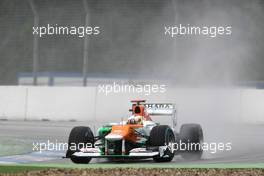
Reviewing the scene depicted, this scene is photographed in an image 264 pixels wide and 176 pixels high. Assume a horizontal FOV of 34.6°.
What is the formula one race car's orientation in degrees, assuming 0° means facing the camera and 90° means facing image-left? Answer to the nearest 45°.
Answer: approximately 0°
